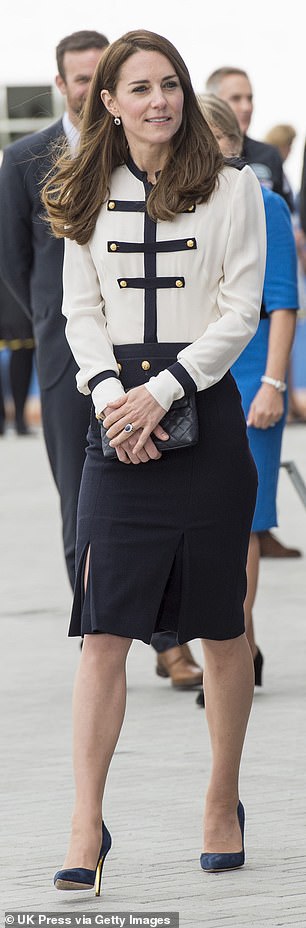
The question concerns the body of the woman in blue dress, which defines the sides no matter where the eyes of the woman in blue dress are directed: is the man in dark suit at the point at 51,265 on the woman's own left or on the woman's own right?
on the woman's own right

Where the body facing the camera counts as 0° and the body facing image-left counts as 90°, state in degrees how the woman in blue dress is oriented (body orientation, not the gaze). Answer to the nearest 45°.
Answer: approximately 0°
